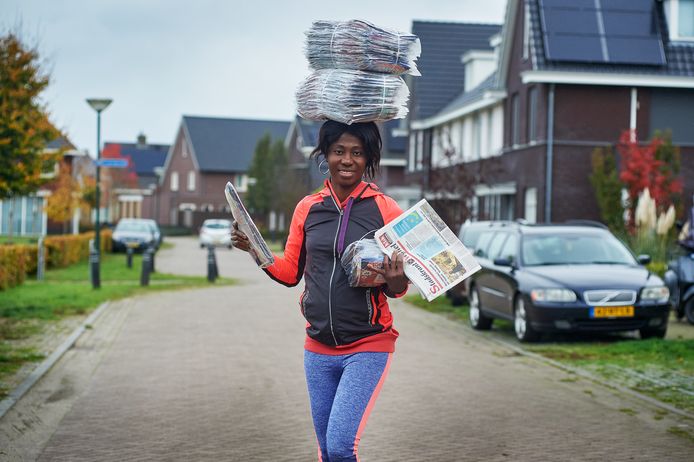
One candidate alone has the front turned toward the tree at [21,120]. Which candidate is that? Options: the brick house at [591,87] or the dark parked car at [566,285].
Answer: the brick house

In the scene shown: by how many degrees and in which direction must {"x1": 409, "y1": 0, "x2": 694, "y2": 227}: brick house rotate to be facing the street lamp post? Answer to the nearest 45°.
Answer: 0° — it already faces it

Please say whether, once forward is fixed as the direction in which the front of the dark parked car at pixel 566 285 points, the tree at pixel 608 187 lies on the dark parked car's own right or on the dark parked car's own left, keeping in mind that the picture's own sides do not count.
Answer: on the dark parked car's own left

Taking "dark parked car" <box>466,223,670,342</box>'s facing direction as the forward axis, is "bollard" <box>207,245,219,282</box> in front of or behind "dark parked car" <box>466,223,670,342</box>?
behind

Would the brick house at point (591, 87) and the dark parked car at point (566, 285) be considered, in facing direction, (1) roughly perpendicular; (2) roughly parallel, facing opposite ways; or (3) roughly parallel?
roughly perpendicular

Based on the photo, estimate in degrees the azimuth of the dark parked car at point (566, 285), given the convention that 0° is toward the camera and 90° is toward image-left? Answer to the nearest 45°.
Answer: approximately 315°

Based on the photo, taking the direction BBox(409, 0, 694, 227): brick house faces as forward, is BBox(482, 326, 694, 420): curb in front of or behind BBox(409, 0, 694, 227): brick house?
in front

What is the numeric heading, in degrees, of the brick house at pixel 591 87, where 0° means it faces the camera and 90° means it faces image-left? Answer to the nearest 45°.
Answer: approximately 45°
